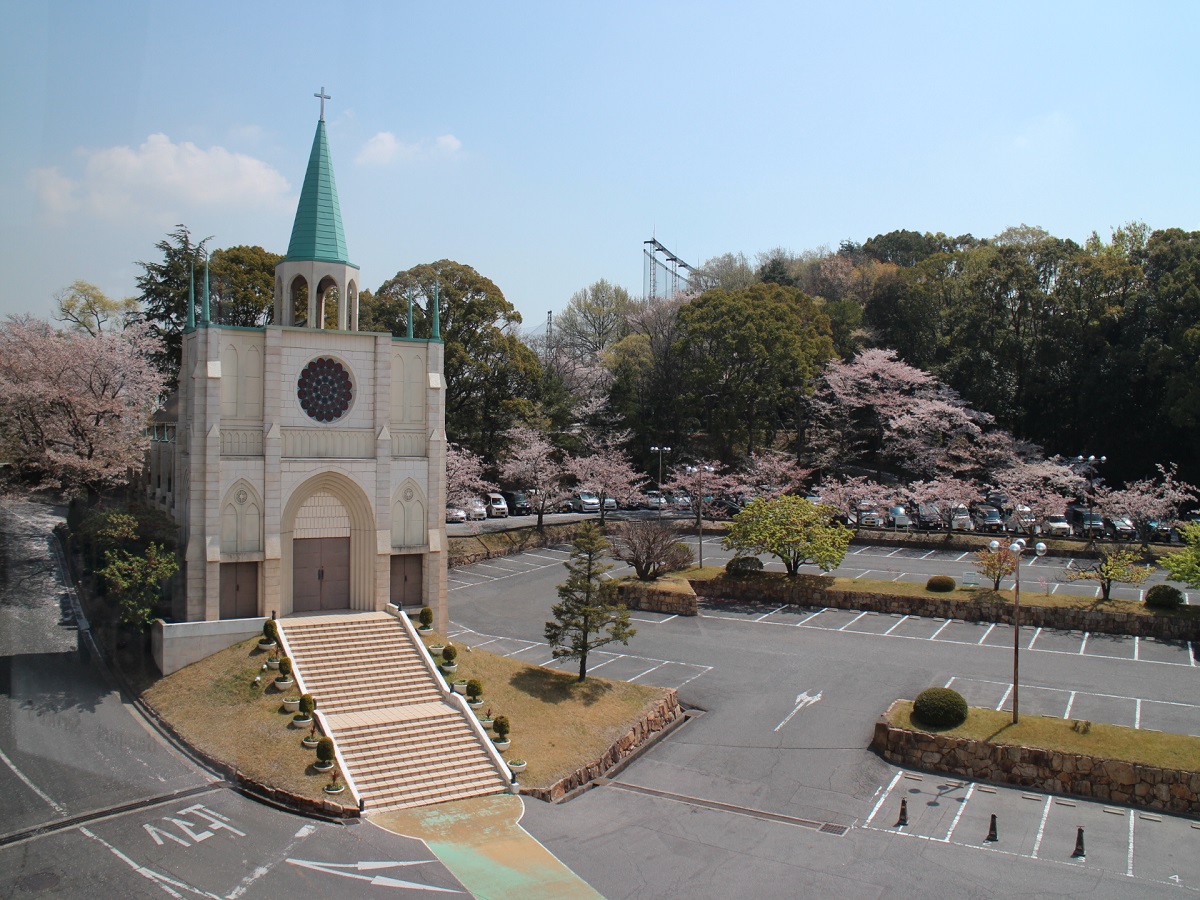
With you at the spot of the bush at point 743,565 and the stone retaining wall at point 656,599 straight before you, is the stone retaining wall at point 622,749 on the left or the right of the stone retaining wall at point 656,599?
left

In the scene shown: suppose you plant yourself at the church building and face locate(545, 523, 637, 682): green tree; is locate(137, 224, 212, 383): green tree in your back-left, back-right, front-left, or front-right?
back-left

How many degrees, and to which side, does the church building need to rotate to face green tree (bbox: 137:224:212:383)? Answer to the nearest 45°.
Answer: approximately 180°

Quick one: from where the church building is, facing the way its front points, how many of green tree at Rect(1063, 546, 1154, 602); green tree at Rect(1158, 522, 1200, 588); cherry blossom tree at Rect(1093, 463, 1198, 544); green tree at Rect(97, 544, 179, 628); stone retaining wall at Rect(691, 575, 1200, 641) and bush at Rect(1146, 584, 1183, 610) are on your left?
5

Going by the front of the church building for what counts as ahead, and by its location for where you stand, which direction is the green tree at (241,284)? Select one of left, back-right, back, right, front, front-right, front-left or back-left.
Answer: back

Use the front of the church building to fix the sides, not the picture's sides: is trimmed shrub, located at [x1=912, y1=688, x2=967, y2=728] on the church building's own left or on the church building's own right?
on the church building's own left

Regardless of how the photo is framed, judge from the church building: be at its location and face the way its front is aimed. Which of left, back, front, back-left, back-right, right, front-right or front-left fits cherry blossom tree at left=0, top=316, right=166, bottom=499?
back-right

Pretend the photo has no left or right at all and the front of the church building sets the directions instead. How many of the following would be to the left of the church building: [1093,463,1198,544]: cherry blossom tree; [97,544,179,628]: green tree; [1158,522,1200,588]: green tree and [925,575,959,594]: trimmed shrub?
3

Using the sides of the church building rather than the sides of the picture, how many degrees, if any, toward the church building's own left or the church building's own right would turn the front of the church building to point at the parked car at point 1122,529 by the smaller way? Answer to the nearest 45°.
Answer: approximately 90° to the church building's own left

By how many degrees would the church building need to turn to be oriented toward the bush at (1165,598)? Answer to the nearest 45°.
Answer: approximately 90° to its left

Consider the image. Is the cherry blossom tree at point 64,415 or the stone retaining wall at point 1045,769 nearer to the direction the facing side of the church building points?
the stone retaining wall

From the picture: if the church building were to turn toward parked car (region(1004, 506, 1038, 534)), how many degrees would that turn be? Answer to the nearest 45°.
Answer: approximately 90° to its left

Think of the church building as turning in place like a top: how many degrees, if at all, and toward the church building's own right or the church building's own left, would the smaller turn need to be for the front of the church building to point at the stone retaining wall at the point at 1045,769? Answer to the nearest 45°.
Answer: approximately 45° to the church building's own left

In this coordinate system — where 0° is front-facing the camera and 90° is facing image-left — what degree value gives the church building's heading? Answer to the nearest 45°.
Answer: approximately 0°

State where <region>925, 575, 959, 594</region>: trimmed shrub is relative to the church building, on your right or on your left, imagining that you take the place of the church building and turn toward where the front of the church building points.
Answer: on your left

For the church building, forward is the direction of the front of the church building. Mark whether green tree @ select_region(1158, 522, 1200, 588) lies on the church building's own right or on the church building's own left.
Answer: on the church building's own left

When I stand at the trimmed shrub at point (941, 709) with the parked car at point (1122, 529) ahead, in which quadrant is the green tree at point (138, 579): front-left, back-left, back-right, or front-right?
back-left
